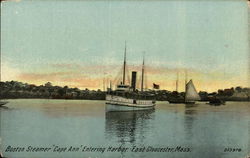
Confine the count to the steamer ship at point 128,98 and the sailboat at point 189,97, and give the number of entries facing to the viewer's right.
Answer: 0

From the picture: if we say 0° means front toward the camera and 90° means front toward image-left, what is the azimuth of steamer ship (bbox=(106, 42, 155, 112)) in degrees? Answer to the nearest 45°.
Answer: approximately 45°

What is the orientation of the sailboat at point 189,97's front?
to the viewer's left
